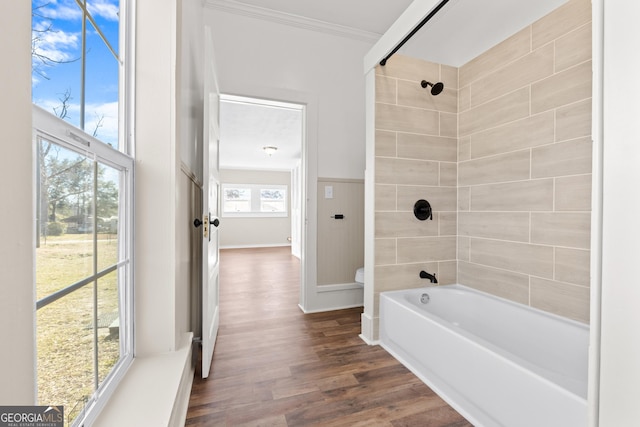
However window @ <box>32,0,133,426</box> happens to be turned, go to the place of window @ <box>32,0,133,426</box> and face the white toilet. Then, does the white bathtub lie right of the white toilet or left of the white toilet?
right

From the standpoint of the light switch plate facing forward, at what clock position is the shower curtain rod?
The shower curtain rod is roughly at 11 o'clock from the light switch plate.

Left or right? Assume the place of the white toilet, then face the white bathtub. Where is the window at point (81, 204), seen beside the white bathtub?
right

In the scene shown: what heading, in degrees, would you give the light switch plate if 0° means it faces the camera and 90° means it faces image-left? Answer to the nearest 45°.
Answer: approximately 0°
